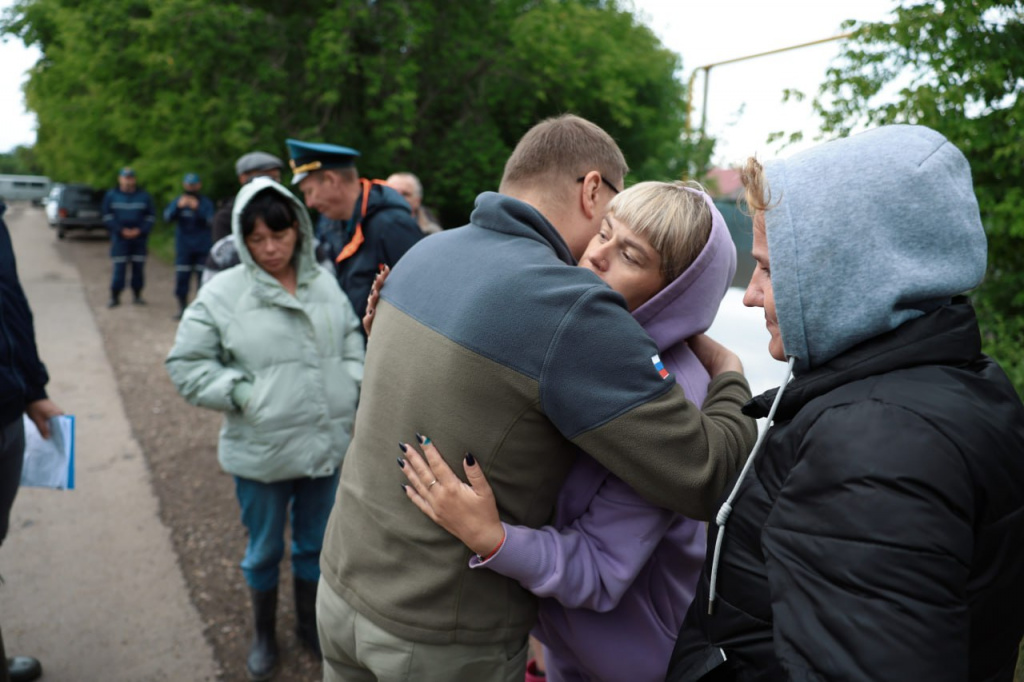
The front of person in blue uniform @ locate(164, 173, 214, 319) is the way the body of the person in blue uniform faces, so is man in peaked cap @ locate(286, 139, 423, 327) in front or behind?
in front

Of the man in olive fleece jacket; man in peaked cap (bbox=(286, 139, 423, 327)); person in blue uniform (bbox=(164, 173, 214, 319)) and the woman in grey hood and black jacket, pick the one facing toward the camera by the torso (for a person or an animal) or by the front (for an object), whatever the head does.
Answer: the person in blue uniform

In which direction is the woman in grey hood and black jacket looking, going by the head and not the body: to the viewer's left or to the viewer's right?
to the viewer's left

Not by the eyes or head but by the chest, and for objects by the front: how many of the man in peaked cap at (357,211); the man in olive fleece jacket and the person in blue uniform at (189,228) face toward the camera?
1

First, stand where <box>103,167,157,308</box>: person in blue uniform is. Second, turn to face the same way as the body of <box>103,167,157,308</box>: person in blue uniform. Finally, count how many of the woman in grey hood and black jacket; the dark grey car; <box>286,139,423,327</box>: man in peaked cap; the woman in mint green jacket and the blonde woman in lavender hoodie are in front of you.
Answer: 4

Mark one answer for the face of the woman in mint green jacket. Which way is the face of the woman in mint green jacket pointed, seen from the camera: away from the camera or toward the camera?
toward the camera

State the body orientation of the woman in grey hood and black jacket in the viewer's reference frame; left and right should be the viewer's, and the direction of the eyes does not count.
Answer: facing to the left of the viewer

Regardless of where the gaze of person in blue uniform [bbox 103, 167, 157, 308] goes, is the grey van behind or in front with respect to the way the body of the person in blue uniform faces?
behind

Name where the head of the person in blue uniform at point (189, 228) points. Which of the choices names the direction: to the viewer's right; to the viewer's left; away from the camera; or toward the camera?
toward the camera

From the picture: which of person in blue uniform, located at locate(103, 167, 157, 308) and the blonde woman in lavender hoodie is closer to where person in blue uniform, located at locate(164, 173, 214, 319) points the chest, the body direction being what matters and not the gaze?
the blonde woman in lavender hoodie

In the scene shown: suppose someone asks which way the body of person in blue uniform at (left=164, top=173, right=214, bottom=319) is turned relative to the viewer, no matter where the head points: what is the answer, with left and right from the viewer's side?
facing the viewer

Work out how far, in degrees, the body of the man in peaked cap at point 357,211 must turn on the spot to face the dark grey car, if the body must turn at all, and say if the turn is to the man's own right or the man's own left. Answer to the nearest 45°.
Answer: approximately 90° to the man's own right

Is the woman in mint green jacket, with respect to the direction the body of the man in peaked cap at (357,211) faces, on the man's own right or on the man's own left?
on the man's own left

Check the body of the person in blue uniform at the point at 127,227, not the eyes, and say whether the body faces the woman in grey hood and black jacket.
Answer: yes

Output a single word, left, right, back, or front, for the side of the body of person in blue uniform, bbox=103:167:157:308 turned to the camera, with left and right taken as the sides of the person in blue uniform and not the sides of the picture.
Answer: front

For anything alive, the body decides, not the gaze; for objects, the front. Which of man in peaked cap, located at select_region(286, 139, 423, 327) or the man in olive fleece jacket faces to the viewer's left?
the man in peaked cap
